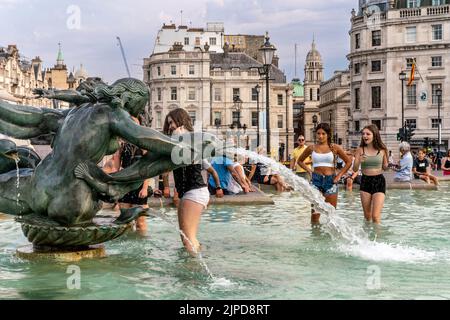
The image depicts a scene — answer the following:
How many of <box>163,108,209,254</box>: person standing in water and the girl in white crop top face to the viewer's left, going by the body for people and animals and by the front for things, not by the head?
1

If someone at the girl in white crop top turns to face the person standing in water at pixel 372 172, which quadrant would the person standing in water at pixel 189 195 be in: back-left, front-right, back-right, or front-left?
back-right

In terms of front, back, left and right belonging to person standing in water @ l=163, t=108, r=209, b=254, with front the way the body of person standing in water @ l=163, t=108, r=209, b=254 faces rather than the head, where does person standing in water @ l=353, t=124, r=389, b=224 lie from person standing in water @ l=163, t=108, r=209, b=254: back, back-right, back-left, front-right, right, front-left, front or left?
back-right

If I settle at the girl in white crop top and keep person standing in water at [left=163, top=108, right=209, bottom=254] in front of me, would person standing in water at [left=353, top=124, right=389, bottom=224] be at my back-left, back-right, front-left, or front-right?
back-left

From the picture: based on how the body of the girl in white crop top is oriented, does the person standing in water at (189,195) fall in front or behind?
in front

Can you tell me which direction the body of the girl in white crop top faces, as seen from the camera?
toward the camera

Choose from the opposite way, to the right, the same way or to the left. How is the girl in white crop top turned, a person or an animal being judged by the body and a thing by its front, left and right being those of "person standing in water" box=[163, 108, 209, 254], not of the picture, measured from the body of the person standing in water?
to the left

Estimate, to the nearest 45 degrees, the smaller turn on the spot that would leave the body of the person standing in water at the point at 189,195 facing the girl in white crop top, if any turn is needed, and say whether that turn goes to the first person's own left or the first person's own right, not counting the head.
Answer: approximately 135° to the first person's own right

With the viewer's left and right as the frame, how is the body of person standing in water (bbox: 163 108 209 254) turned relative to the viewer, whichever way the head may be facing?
facing to the left of the viewer

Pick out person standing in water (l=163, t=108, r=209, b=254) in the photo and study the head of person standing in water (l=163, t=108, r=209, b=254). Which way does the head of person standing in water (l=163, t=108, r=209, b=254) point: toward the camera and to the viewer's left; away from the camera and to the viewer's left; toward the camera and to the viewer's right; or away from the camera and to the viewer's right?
toward the camera and to the viewer's left

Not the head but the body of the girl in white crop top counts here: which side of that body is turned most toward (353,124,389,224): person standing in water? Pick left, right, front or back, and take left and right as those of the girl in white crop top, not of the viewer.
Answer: left
